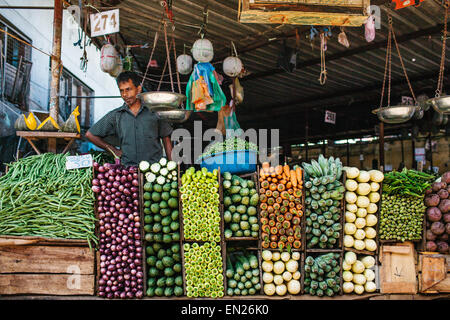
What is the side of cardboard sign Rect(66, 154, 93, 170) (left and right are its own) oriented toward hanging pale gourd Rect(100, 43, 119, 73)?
back

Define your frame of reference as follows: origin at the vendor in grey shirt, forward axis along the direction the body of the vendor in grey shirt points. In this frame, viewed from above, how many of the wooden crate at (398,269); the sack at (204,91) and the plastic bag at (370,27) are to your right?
0

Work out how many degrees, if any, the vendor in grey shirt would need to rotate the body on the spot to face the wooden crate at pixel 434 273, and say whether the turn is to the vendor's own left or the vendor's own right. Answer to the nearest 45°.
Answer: approximately 45° to the vendor's own left

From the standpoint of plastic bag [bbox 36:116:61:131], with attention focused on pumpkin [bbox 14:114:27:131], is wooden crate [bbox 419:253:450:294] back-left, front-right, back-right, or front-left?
back-left

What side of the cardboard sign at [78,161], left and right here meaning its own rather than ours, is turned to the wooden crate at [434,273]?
left

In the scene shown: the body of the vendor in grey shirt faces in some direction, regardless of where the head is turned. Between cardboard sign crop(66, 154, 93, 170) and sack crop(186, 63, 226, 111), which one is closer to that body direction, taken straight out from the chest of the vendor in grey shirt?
the cardboard sign

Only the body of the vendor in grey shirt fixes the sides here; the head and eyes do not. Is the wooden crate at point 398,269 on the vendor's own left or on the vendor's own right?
on the vendor's own left

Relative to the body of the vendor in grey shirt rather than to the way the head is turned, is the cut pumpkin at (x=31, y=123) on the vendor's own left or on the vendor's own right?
on the vendor's own right

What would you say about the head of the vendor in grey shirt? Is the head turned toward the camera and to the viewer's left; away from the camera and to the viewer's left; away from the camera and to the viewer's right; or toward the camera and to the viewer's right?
toward the camera and to the viewer's left

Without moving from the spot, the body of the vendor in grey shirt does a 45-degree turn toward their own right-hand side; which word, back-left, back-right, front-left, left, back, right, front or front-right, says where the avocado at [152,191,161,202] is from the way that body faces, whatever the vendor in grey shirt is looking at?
front-left

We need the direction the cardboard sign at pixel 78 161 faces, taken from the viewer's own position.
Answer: facing the viewer

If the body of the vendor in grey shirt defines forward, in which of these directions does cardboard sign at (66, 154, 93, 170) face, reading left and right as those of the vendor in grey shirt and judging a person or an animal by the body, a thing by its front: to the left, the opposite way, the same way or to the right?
the same way
